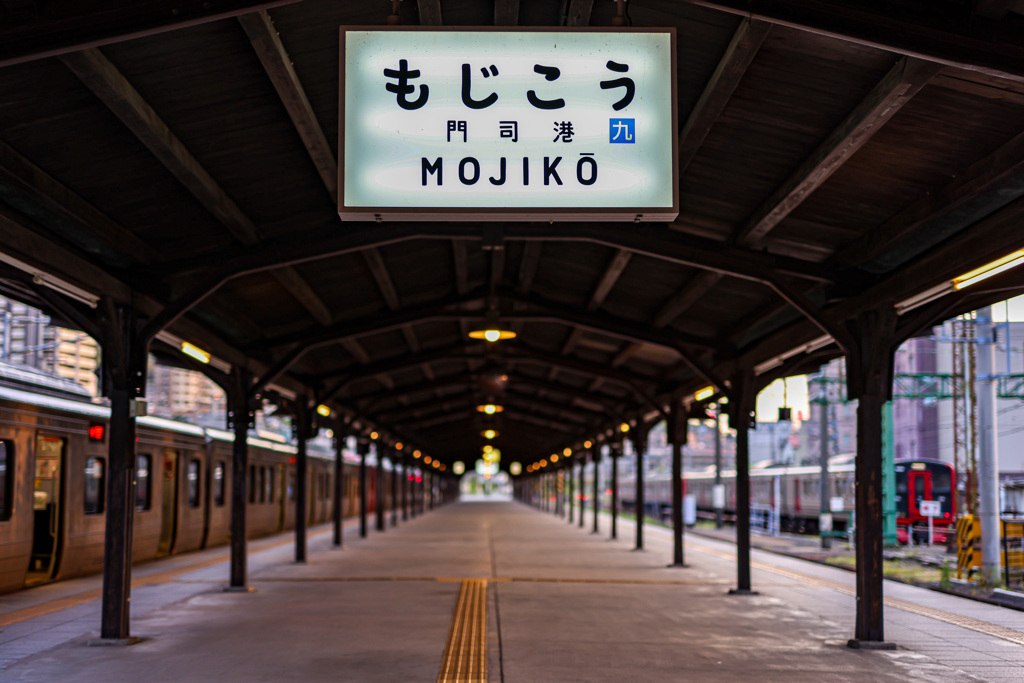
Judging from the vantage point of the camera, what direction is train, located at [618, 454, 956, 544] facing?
facing the viewer and to the right of the viewer

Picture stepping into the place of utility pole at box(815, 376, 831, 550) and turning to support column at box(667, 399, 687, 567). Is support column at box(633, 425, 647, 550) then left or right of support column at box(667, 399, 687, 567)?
right

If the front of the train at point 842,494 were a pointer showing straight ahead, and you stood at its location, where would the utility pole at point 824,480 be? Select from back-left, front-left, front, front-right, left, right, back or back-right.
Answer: front-right

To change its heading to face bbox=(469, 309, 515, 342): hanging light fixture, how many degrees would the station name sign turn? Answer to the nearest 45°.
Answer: approximately 180°

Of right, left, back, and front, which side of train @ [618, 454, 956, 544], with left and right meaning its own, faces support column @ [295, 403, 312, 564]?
right

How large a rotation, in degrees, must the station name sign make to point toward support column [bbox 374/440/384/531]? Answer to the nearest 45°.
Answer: approximately 180°

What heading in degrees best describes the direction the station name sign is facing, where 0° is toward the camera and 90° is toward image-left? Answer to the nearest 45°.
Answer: approximately 0°

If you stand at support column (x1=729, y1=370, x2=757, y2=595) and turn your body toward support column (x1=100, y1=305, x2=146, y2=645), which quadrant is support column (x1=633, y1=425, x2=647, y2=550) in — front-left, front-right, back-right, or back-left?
back-right

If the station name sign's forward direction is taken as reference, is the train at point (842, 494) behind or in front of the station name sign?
behind

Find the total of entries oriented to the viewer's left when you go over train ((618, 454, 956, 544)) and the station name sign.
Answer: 0

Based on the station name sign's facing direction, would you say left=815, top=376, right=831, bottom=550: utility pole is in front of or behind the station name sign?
behind
